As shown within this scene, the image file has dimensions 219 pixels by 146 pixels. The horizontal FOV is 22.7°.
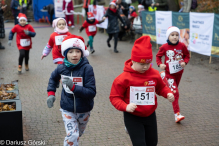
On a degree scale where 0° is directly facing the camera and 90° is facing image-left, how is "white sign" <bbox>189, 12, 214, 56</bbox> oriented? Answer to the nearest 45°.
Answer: approximately 45°

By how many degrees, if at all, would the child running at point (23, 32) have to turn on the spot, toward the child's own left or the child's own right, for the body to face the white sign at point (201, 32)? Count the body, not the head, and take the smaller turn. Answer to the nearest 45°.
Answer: approximately 90° to the child's own left

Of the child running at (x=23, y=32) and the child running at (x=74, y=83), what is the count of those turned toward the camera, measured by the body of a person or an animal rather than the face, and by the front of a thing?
2

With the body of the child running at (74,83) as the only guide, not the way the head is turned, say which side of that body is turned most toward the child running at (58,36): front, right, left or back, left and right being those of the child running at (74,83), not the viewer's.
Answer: back

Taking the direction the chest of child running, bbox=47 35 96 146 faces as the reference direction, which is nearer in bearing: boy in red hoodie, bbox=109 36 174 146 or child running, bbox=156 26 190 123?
the boy in red hoodie

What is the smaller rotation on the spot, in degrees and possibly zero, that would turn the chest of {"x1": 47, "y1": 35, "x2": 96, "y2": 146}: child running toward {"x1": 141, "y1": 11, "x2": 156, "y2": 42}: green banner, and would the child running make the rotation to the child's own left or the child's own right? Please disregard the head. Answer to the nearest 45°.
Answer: approximately 180°

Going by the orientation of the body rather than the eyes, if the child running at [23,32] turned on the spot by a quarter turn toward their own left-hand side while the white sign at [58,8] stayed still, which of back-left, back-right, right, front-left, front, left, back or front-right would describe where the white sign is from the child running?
left

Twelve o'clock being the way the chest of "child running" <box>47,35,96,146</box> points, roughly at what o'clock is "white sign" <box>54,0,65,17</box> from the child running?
The white sign is roughly at 6 o'clock from the child running.

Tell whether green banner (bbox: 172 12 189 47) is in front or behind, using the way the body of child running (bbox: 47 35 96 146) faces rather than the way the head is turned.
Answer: behind

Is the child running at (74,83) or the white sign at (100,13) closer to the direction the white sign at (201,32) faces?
the child running

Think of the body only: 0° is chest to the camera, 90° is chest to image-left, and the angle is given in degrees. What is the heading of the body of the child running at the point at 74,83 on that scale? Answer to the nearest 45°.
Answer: approximately 0°
